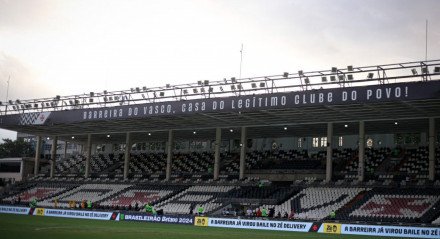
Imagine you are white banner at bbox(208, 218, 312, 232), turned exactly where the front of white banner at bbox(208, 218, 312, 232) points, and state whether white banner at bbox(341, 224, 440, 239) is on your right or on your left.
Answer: on your left

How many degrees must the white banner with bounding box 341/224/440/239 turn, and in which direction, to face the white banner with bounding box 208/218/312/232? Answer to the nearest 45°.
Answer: approximately 90° to its right

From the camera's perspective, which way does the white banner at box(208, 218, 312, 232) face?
toward the camera

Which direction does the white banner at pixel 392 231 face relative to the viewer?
toward the camera

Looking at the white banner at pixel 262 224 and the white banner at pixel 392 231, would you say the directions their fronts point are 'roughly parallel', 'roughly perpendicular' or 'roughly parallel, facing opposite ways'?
roughly parallel

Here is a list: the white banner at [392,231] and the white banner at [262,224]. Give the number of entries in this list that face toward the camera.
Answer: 2
